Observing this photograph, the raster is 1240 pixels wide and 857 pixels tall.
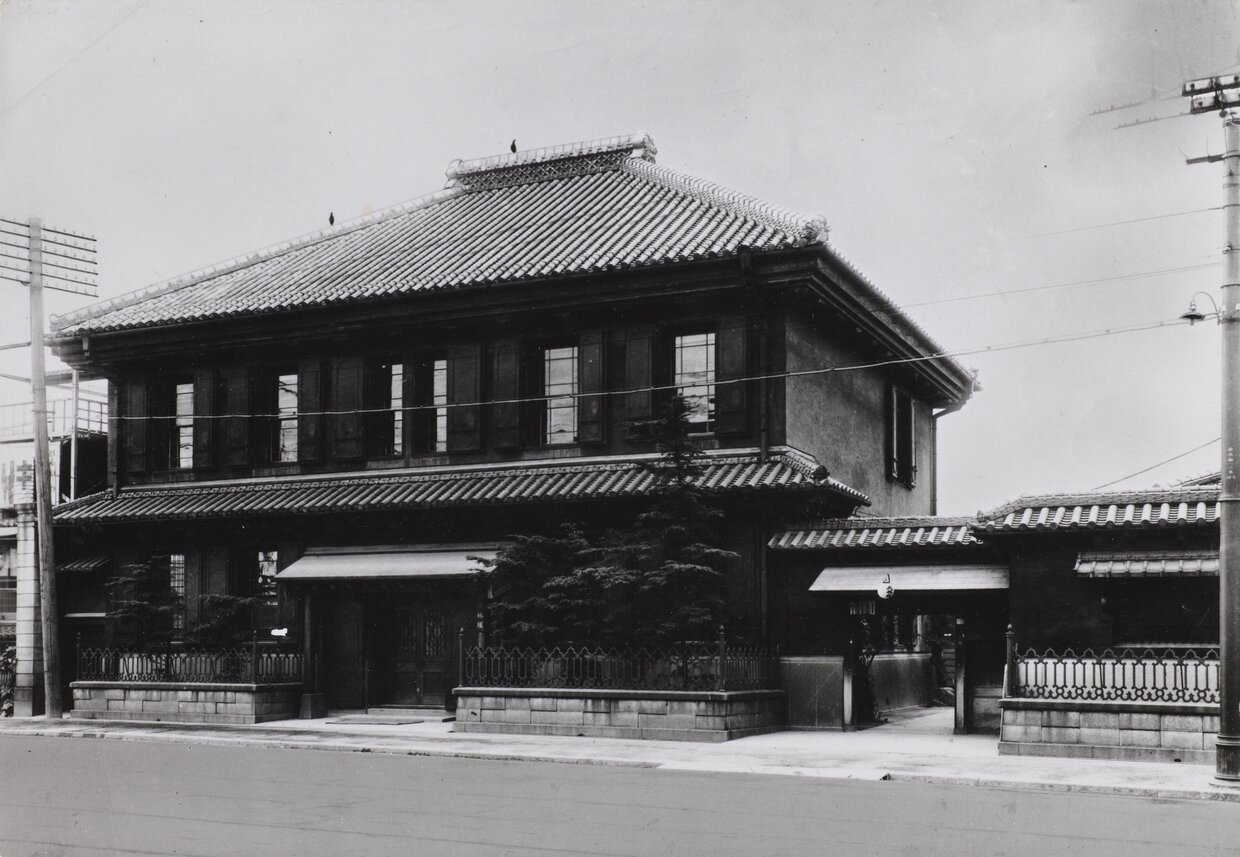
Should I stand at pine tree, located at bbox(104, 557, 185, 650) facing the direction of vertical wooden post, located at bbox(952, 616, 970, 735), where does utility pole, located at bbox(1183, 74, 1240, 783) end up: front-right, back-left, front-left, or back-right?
front-right

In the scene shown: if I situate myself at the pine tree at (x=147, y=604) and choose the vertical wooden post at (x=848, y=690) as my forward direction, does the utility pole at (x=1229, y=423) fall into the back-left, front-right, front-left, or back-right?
front-right

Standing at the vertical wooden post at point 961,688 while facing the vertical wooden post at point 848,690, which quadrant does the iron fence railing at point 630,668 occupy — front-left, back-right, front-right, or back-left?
front-left

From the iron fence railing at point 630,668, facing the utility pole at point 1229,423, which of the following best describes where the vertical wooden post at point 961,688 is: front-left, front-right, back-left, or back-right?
front-left

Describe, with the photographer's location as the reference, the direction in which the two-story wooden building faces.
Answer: facing the viewer and to the left of the viewer

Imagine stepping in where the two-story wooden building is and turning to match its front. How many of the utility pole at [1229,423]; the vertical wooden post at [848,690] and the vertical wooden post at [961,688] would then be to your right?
0

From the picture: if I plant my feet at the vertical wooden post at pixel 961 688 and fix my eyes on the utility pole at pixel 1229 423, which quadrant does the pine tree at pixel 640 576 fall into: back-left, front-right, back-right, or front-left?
back-right

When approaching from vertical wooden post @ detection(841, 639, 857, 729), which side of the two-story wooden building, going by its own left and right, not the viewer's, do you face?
left
